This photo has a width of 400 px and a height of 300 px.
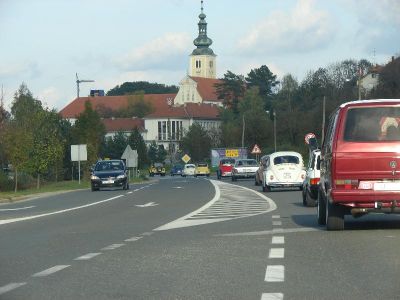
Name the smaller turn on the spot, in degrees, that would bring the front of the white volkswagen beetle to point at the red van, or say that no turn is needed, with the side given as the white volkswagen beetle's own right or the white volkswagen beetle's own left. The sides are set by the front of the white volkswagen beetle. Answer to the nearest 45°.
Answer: approximately 180°

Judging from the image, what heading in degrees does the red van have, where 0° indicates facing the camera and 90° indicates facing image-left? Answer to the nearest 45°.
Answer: approximately 180°

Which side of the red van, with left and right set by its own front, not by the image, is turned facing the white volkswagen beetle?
front

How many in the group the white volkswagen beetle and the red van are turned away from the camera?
2

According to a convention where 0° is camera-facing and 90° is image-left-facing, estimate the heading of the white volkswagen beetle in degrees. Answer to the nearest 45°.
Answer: approximately 180°

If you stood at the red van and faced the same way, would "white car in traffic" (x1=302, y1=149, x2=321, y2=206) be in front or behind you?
in front

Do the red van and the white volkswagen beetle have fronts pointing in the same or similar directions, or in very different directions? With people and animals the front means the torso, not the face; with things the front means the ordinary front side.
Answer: same or similar directions

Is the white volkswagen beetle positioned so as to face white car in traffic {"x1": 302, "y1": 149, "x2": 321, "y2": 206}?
no
